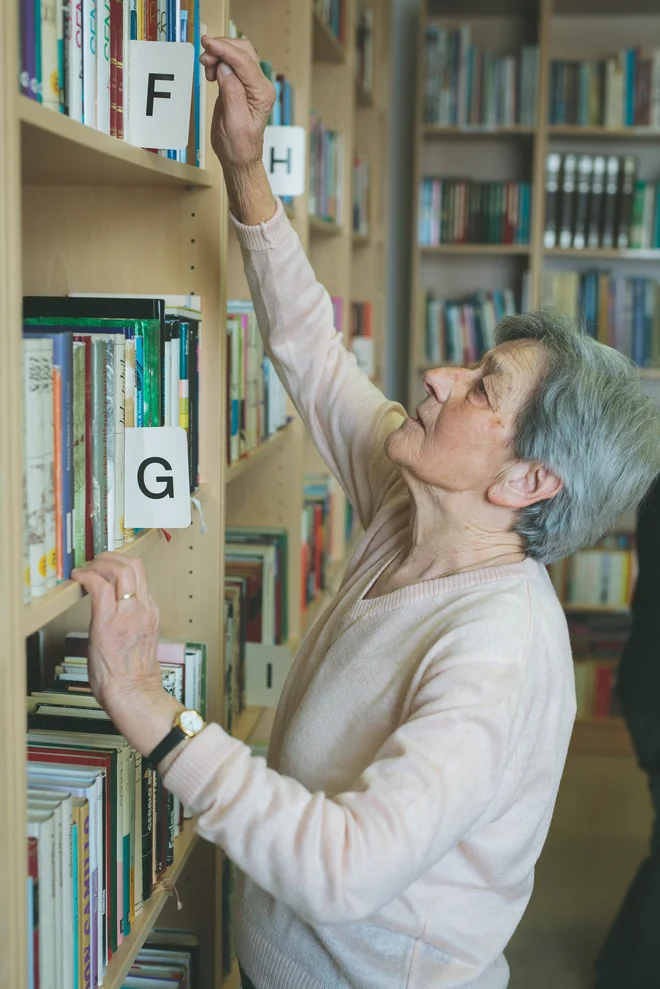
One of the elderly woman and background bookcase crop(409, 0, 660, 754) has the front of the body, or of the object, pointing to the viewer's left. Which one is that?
the elderly woman

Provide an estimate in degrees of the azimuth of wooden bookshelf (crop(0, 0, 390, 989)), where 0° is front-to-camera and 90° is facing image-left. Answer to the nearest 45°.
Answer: approximately 315°

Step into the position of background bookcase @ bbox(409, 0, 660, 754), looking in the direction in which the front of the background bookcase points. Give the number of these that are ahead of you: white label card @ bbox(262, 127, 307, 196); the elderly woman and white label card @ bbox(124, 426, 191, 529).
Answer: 3

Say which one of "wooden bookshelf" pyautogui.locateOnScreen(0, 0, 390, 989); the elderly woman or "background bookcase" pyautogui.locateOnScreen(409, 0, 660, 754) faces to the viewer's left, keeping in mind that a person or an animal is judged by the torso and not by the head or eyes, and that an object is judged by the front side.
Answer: the elderly woman

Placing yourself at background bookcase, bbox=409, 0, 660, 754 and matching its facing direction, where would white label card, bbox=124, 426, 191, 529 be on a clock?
The white label card is roughly at 12 o'clock from the background bookcase.

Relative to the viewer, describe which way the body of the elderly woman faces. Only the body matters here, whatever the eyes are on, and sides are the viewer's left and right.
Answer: facing to the left of the viewer

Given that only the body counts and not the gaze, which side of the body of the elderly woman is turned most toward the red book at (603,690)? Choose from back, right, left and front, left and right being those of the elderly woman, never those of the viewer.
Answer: right

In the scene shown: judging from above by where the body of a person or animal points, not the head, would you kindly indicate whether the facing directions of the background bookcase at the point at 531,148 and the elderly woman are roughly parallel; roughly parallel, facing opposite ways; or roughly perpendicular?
roughly perpendicular

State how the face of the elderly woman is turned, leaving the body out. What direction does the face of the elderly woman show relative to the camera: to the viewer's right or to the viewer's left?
to the viewer's left

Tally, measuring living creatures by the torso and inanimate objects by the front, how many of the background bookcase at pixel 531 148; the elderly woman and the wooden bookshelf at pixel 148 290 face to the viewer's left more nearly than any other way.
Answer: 1

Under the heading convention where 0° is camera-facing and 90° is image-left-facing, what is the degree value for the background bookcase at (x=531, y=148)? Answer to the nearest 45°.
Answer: approximately 0°

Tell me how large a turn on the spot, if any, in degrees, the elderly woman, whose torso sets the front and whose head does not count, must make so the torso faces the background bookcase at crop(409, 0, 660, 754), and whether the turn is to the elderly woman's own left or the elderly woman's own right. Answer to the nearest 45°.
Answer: approximately 90° to the elderly woman's own right

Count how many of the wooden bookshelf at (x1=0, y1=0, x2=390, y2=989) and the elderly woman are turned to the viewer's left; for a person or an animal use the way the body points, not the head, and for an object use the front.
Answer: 1
